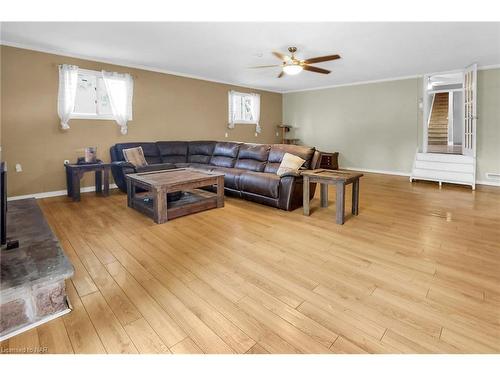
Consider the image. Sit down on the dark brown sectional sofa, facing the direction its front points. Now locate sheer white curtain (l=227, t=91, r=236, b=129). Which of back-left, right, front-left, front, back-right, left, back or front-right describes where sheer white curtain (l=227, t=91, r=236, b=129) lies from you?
back

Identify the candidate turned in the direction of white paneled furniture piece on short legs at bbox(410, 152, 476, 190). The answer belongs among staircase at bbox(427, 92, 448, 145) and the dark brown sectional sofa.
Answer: staircase at bbox(427, 92, 448, 145)

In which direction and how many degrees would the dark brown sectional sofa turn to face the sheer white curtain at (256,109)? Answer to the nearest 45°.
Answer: approximately 180°

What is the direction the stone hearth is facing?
to the viewer's right

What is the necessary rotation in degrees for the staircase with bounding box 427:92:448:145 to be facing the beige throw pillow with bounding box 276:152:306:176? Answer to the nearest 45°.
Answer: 0° — it already faces it

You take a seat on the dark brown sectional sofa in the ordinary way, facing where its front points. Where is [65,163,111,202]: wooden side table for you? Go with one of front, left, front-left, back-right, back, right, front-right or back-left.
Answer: right

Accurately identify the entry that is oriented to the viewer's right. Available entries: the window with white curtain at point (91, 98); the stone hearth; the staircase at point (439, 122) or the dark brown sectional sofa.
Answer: the stone hearth

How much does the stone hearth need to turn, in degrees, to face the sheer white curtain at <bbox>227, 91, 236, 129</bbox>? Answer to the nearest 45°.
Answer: approximately 45° to its left

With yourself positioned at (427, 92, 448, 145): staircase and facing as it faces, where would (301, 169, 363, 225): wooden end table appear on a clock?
The wooden end table is roughly at 12 o'clock from the staircase.

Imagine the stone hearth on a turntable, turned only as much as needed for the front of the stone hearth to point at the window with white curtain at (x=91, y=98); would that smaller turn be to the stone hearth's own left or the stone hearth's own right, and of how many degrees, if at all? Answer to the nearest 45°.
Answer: approximately 90° to the stone hearth's own left
